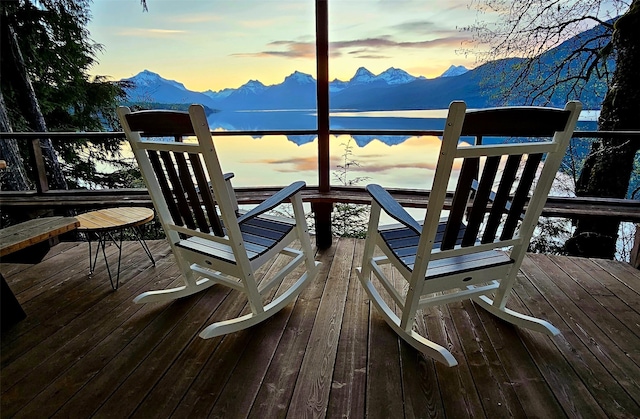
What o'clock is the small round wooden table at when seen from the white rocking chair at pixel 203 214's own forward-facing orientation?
The small round wooden table is roughly at 9 o'clock from the white rocking chair.

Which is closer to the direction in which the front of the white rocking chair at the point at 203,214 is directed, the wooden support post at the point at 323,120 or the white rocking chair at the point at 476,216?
the wooden support post

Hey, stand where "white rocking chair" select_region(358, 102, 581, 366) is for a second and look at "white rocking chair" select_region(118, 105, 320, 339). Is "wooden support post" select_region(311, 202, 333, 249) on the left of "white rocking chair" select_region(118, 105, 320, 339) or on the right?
right

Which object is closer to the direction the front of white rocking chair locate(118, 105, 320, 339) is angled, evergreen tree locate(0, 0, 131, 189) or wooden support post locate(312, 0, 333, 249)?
the wooden support post

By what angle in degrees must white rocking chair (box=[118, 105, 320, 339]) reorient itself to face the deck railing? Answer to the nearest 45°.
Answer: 0° — it already faces it

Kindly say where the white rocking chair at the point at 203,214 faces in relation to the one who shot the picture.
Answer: facing away from the viewer and to the right of the viewer

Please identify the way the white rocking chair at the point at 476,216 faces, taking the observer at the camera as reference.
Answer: facing away from the viewer and to the left of the viewer
